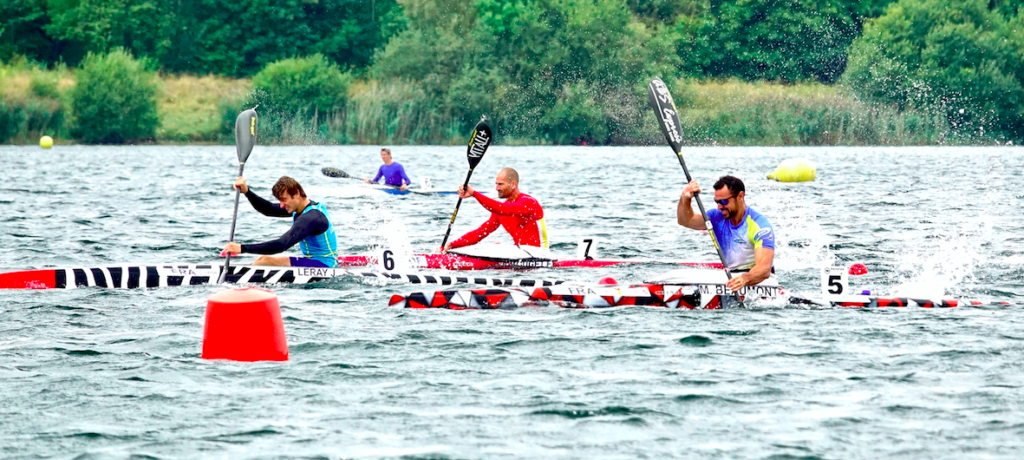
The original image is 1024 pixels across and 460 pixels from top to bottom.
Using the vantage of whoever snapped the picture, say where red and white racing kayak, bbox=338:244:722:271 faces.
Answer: facing to the left of the viewer

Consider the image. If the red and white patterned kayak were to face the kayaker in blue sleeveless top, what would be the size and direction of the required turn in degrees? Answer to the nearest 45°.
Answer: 0° — it already faces them

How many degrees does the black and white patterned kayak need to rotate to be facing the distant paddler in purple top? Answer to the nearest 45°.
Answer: approximately 90° to its right

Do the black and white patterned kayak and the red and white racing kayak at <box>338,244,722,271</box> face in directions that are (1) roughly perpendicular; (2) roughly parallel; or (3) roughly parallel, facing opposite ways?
roughly parallel

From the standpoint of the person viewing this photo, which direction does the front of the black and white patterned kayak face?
facing to the left of the viewer

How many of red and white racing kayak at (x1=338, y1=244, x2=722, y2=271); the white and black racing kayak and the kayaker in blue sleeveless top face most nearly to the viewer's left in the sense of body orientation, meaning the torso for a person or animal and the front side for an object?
3

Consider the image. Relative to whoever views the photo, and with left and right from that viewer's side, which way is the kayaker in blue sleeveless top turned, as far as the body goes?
facing to the left of the viewer

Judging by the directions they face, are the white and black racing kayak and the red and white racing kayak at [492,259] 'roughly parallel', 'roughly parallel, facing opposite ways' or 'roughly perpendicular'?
roughly parallel

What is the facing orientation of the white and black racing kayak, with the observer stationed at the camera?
facing to the left of the viewer

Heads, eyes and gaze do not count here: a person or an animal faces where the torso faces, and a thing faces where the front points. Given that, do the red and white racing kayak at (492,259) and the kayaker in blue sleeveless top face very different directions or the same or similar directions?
same or similar directions
